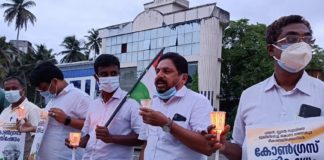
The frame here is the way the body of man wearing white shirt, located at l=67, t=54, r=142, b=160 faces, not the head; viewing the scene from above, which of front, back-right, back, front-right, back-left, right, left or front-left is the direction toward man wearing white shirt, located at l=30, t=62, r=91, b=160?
right

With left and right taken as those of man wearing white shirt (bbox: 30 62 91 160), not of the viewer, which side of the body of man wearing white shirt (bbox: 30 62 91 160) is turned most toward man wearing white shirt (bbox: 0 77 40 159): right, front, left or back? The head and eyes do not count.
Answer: right

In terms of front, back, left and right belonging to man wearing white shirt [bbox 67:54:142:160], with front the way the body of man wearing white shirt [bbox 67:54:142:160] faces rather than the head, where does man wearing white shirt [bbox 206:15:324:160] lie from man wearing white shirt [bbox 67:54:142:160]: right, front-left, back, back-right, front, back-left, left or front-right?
left

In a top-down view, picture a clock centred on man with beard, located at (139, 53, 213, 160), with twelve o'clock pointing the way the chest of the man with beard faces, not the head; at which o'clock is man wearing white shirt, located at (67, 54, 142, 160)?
The man wearing white shirt is roughly at 3 o'clock from the man with beard.

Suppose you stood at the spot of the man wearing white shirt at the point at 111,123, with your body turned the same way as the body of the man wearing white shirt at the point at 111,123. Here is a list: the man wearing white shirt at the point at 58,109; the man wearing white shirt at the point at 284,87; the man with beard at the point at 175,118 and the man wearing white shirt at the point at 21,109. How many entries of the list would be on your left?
2

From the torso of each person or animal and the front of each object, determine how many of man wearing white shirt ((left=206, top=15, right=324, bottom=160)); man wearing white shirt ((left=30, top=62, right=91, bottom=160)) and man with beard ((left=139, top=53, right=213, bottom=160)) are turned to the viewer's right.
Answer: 0

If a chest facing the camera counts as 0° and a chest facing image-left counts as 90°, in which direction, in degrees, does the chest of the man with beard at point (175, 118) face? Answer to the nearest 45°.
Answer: approximately 45°

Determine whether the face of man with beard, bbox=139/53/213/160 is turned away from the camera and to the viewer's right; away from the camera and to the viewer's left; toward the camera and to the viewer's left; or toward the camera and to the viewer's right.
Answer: toward the camera and to the viewer's left

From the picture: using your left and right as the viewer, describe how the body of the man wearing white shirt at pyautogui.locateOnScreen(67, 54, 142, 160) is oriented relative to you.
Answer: facing the viewer and to the left of the viewer

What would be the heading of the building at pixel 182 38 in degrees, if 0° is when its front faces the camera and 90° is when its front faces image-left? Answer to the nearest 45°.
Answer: approximately 45°

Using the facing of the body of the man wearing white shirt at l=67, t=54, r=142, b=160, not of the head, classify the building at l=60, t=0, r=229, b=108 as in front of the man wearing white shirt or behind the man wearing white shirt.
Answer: behind

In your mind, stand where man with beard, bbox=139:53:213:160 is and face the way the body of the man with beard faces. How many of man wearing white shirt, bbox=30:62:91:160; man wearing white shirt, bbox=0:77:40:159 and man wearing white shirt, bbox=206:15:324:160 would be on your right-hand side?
2

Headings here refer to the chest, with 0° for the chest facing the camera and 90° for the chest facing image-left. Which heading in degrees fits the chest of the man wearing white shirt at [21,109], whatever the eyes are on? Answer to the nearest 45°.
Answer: approximately 45°

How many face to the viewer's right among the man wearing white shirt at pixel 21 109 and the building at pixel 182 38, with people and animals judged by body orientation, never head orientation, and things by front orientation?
0
